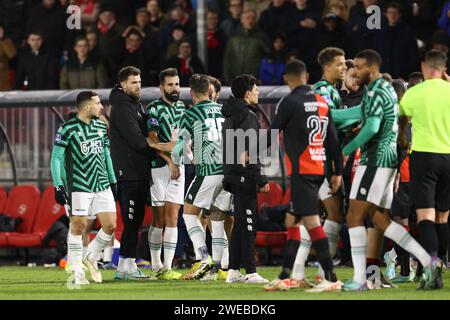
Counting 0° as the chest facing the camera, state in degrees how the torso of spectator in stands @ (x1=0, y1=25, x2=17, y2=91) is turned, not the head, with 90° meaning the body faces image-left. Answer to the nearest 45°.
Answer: approximately 0°

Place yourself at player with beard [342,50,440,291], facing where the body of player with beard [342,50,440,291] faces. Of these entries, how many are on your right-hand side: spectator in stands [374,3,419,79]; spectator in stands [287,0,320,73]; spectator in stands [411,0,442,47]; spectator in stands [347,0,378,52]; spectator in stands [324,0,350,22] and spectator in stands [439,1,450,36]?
6

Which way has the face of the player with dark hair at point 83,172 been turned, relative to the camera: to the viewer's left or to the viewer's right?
to the viewer's right

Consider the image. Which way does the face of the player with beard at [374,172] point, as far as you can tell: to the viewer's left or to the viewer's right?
to the viewer's left

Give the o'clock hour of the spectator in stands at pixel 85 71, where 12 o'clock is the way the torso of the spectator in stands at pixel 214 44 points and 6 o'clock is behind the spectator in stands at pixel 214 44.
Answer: the spectator in stands at pixel 85 71 is roughly at 3 o'clock from the spectator in stands at pixel 214 44.

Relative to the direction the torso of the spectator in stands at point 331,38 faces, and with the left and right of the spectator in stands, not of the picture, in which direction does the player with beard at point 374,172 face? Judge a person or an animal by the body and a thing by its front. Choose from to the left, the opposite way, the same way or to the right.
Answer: to the right
